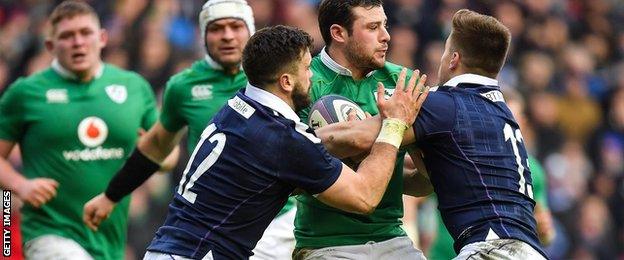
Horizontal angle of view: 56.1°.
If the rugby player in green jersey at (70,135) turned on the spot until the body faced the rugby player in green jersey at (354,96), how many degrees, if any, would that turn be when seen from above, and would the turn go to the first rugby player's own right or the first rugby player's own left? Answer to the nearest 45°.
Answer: approximately 45° to the first rugby player's own left

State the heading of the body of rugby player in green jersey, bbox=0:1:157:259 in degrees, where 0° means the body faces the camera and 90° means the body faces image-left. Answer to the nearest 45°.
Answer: approximately 0°

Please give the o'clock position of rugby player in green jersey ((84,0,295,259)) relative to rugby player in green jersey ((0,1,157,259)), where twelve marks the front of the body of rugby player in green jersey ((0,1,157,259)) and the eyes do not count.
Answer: rugby player in green jersey ((84,0,295,259)) is roughly at 10 o'clock from rugby player in green jersey ((0,1,157,259)).

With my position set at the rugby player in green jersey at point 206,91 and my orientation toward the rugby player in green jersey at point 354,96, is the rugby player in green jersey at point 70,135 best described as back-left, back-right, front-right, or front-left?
back-right
